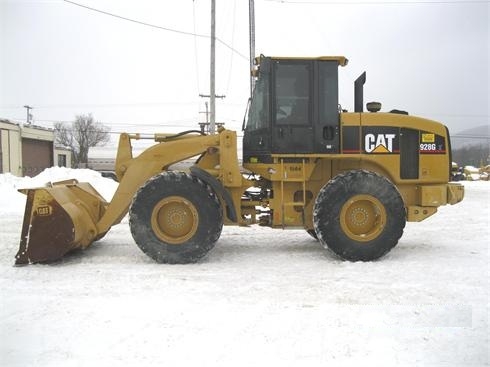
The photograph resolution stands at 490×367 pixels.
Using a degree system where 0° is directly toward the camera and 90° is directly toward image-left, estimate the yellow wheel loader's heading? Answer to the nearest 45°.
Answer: approximately 90°
